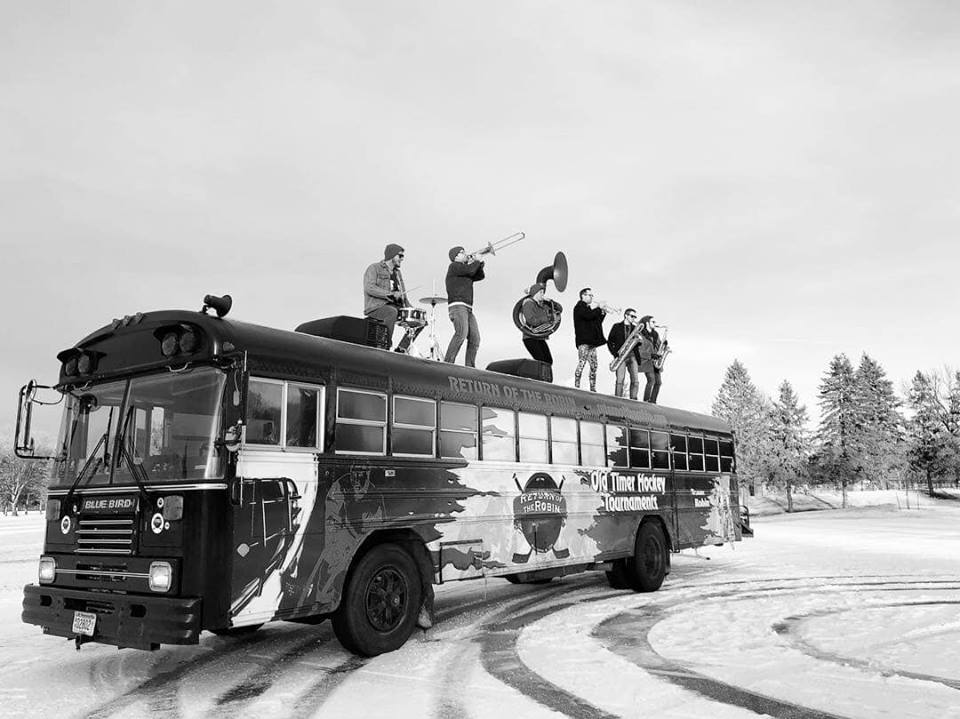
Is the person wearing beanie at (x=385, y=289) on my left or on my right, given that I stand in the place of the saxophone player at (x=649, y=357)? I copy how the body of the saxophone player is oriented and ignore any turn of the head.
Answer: on my right

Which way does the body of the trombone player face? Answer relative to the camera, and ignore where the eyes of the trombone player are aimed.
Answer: to the viewer's right

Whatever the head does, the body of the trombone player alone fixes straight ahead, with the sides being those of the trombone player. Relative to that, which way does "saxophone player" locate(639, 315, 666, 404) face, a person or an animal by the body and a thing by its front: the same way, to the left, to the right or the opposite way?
the same way

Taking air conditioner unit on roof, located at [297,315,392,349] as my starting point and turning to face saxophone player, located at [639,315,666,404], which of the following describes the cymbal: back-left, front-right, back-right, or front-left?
front-left
